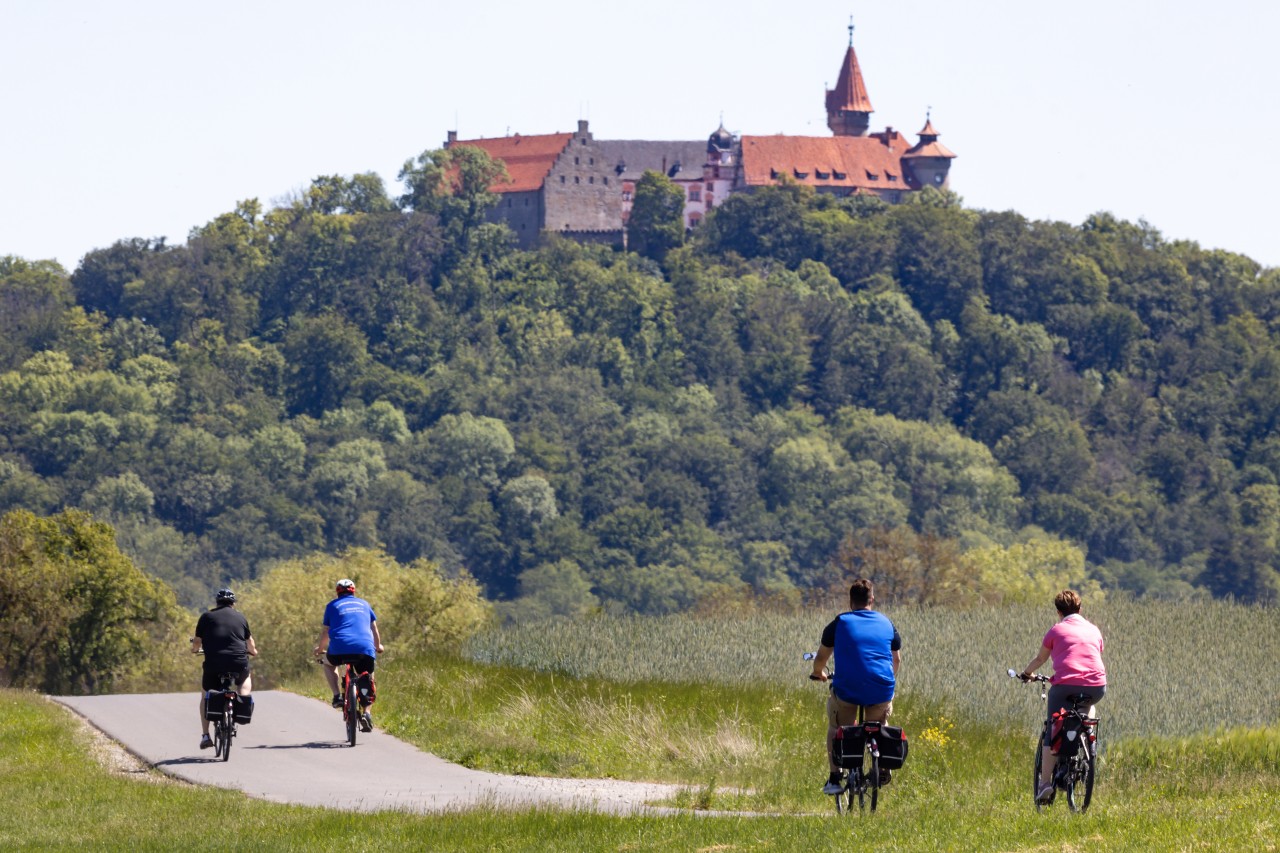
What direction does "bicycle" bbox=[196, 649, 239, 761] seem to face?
away from the camera

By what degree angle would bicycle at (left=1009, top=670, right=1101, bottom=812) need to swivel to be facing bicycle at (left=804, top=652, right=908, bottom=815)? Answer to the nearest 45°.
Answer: approximately 45° to its left

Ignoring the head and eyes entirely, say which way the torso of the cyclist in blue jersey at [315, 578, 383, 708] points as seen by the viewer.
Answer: away from the camera

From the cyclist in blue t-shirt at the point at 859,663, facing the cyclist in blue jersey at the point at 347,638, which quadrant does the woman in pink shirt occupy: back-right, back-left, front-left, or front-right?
back-right

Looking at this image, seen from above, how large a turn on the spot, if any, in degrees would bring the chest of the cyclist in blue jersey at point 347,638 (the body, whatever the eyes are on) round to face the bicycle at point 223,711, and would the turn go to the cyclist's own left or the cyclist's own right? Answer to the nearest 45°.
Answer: approximately 135° to the cyclist's own left

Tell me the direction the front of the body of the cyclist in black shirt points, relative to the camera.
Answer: away from the camera

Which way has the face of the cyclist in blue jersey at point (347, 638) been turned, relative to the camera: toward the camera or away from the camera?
away from the camera

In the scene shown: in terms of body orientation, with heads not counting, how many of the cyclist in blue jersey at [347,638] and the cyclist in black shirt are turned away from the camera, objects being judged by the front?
2

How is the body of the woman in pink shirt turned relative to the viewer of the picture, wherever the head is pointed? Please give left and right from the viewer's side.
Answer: facing away from the viewer and to the left of the viewer

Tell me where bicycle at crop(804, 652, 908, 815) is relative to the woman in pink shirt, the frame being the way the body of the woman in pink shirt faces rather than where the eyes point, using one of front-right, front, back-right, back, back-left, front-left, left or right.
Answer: front-left

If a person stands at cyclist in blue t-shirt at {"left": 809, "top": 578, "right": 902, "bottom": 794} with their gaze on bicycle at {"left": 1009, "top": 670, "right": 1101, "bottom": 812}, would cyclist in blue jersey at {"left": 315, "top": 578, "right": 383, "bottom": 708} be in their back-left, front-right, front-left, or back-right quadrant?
back-left

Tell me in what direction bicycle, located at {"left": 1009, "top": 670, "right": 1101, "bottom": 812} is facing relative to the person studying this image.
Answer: facing away from the viewer and to the left of the viewer

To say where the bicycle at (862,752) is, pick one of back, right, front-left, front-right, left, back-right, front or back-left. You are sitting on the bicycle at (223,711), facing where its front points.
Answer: back-right
